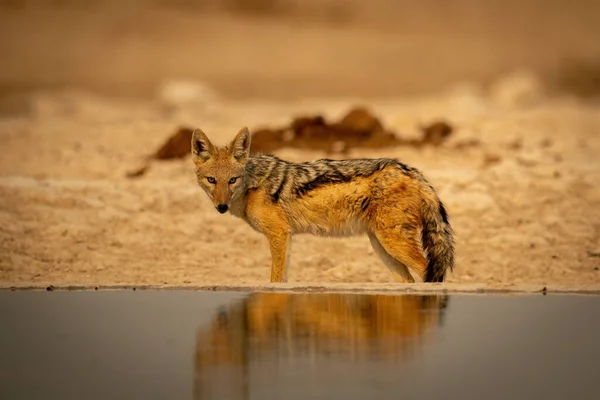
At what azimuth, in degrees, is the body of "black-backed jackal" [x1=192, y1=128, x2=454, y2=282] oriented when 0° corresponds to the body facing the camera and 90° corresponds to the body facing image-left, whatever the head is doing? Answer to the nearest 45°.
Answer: approximately 90°
